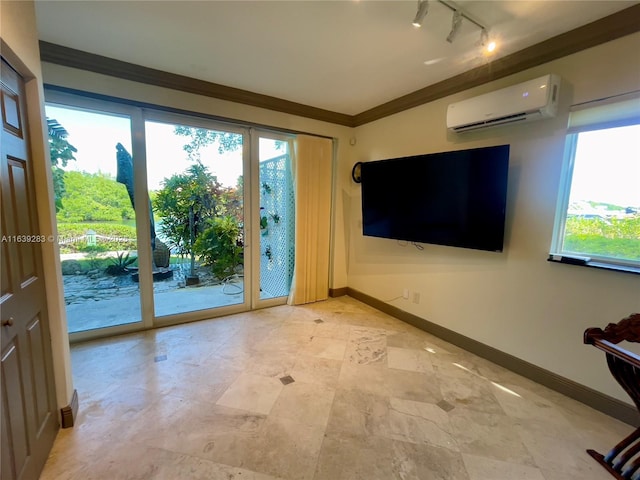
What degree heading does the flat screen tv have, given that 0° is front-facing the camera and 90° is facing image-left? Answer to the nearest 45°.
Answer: approximately 45°

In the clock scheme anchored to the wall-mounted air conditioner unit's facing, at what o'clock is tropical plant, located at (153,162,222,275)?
The tropical plant is roughly at 1 o'clock from the wall-mounted air conditioner unit.

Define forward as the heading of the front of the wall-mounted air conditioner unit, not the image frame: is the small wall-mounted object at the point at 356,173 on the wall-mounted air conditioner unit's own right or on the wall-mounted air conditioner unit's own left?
on the wall-mounted air conditioner unit's own right

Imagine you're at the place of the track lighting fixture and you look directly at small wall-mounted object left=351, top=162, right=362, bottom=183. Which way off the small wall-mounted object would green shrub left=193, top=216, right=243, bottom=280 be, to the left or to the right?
left

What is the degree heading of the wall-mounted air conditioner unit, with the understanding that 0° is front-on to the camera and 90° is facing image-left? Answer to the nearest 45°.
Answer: approximately 45°
